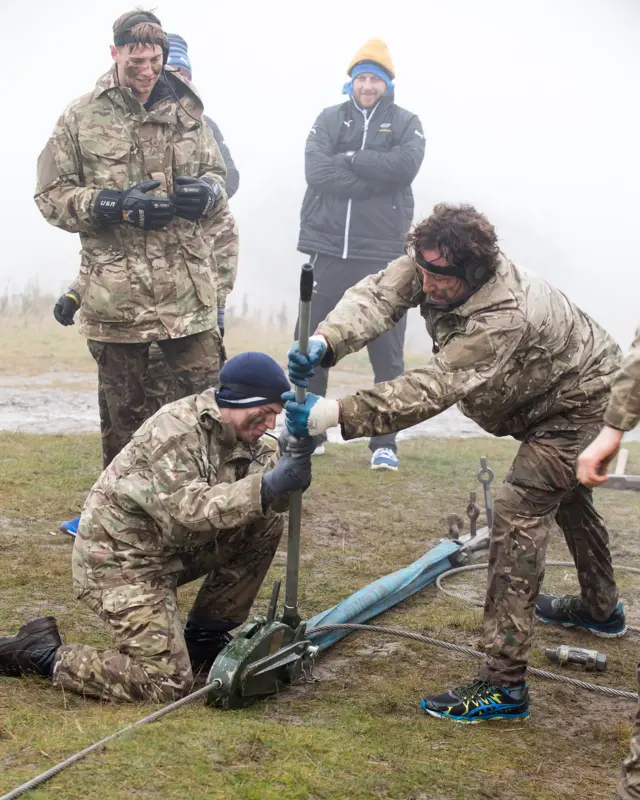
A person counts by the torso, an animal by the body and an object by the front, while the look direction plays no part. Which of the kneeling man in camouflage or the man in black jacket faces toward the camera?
the man in black jacket

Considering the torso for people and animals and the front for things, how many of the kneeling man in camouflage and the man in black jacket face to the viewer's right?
1

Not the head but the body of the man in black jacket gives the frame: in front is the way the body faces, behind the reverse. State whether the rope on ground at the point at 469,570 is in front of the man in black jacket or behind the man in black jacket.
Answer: in front

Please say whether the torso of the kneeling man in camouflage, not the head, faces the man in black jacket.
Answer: no

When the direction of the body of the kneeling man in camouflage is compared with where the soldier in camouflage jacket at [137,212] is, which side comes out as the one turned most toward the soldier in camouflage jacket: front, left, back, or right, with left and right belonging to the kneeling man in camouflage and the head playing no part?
left

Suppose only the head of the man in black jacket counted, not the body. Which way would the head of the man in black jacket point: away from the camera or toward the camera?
toward the camera

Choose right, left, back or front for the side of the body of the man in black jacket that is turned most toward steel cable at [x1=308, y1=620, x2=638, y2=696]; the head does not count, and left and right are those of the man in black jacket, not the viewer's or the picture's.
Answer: front

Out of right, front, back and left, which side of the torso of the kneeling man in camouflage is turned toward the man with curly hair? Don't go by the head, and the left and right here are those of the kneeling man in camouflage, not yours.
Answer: front

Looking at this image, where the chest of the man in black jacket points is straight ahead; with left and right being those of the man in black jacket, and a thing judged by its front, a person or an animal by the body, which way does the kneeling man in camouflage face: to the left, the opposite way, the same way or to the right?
to the left

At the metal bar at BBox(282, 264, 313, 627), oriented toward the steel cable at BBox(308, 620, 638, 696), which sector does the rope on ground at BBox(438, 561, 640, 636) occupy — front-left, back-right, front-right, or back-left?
front-left

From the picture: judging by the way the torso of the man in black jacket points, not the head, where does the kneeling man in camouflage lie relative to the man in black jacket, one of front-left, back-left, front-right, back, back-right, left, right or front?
front

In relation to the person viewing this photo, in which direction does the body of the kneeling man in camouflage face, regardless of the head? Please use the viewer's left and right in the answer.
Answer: facing to the right of the viewer

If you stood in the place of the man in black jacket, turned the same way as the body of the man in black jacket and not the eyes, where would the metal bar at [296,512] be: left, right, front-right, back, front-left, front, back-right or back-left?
front

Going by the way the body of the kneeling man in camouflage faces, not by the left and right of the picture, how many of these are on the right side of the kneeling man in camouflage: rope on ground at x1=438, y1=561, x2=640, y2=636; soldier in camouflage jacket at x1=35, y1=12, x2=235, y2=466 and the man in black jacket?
0

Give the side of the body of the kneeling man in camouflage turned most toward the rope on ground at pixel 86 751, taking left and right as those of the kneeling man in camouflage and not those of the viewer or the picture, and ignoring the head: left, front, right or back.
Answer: right

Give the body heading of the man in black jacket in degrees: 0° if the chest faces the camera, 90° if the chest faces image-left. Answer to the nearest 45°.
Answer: approximately 0°

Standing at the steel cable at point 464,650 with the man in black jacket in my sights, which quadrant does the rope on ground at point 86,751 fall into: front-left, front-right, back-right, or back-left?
back-left

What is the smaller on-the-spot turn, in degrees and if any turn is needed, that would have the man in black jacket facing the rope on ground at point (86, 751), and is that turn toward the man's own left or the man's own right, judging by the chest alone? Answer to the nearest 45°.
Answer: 0° — they already face it

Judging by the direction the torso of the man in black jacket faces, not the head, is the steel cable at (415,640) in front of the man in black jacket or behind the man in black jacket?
in front
